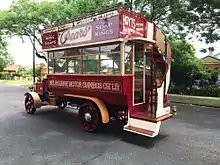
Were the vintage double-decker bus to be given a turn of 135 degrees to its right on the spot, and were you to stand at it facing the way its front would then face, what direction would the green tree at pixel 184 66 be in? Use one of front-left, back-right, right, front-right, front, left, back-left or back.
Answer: front-left

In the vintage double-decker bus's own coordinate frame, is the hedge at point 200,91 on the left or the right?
on its right

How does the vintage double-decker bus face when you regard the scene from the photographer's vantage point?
facing away from the viewer and to the left of the viewer
